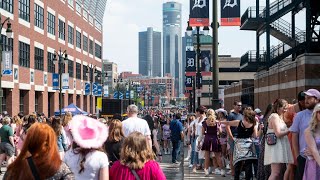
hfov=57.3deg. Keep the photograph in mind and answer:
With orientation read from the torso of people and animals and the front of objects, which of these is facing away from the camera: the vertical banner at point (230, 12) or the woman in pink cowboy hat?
the woman in pink cowboy hat

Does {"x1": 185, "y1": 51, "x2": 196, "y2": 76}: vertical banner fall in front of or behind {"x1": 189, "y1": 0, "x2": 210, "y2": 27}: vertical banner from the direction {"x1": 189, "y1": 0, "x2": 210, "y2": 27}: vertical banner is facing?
behind

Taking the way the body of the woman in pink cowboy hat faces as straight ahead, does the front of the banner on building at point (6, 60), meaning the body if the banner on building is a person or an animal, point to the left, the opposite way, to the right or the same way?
the opposite way

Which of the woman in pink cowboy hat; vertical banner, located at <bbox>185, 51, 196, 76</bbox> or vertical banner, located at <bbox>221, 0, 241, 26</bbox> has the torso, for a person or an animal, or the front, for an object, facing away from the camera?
the woman in pink cowboy hat

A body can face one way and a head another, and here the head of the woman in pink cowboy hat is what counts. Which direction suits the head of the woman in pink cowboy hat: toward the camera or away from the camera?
away from the camera

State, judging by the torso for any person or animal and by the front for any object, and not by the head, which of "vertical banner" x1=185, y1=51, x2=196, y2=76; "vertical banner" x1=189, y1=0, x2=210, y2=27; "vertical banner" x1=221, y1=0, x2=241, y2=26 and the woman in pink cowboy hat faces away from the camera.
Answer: the woman in pink cowboy hat

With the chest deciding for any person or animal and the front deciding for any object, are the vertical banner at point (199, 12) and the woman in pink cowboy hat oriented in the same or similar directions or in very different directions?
very different directions

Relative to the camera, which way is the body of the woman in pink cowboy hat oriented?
away from the camera

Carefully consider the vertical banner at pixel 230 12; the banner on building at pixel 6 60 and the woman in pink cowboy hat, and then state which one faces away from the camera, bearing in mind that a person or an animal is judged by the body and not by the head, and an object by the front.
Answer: the woman in pink cowboy hat

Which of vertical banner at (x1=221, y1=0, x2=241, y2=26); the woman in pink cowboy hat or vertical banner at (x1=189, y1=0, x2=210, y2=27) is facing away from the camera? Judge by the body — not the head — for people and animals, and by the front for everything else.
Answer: the woman in pink cowboy hat

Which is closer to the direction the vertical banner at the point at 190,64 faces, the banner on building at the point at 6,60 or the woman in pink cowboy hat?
the woman in pink cowboy hat
